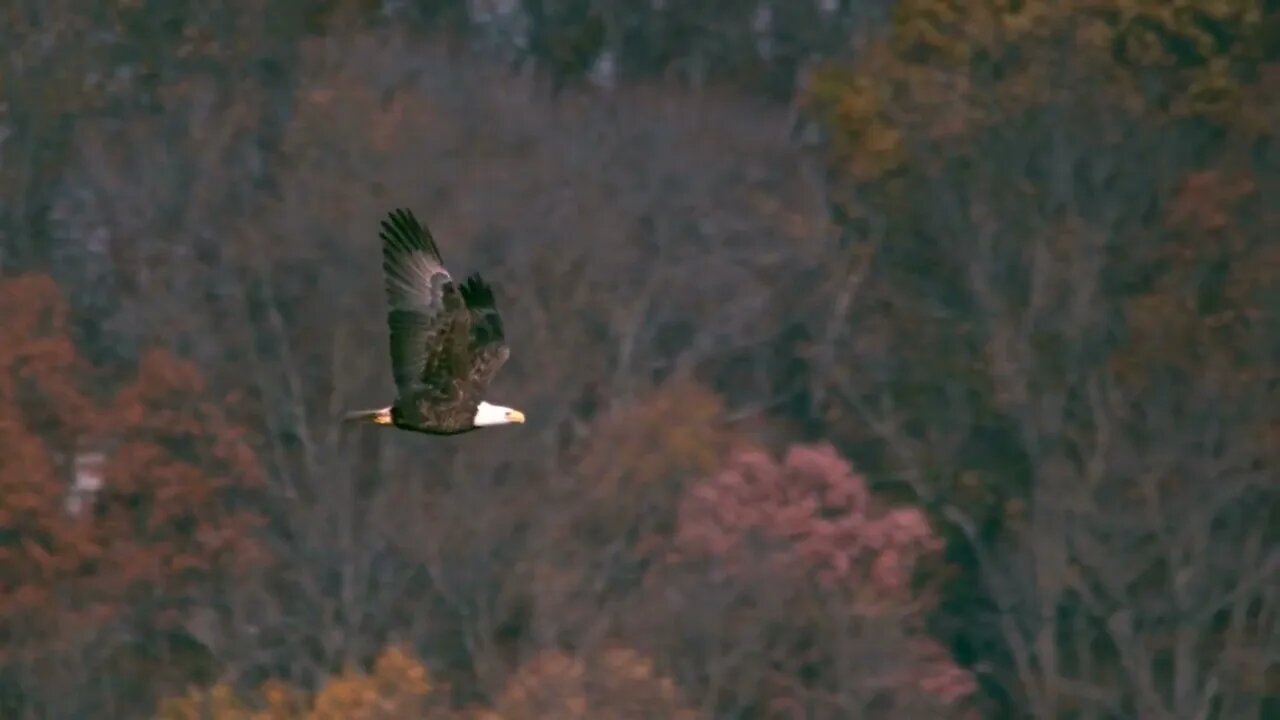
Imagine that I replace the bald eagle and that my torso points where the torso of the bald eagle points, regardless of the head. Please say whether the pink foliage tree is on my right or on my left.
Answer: on my left

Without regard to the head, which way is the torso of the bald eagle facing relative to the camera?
to the viewer's right
